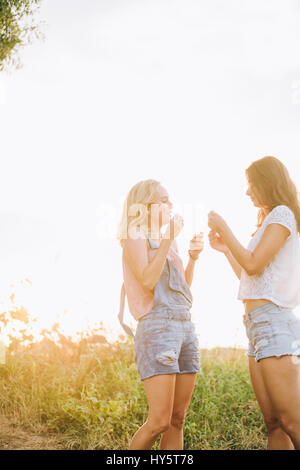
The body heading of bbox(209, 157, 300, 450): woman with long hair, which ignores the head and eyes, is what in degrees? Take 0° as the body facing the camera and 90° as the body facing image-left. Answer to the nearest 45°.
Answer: approximately 90°

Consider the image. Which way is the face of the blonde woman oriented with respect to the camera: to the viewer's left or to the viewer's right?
to the viewer's right

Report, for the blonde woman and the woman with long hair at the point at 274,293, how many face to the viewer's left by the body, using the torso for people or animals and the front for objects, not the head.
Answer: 1

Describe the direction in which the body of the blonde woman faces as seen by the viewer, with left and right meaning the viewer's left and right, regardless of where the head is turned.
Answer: facing the viewer and to the right of the viewer

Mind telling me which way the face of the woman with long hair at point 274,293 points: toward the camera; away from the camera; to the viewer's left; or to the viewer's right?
to the viewer's left
